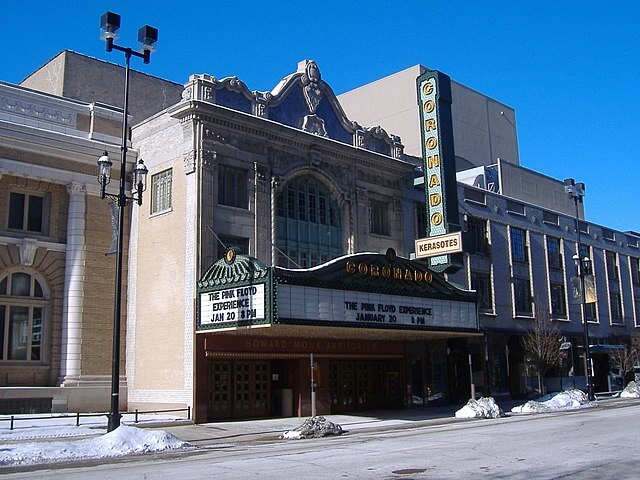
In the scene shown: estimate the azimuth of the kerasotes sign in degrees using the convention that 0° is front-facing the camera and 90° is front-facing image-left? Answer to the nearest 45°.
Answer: approximately 45°

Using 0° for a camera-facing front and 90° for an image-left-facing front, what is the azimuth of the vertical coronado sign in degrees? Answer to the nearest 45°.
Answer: approximately 45°

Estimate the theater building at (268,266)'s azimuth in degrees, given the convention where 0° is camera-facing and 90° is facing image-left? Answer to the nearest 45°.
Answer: approximately 315°

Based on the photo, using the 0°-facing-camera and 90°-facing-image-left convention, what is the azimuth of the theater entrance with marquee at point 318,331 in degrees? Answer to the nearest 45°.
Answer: approximately 315°

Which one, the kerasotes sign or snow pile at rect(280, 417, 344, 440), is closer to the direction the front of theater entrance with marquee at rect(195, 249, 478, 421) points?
the snow pile

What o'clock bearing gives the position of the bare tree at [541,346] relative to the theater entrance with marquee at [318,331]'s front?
The bare tree is roughly at 9 o'clock from the theater entrance with marquee.

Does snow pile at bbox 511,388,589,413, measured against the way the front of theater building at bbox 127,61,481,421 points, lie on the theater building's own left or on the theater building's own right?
on the theater building's own left

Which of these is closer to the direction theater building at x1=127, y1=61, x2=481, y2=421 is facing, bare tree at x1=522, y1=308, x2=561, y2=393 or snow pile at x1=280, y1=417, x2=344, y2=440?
the snow pile

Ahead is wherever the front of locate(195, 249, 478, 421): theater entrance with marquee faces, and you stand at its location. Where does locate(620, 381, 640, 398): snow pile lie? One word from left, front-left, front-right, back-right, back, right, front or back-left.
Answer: left

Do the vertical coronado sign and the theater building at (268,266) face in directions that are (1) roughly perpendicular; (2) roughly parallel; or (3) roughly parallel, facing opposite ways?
roughly perpendicular

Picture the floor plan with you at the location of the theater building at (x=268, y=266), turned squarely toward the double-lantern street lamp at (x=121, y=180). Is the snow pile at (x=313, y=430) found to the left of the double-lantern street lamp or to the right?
left

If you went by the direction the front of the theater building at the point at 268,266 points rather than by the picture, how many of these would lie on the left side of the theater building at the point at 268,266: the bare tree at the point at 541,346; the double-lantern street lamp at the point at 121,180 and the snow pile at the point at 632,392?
2
